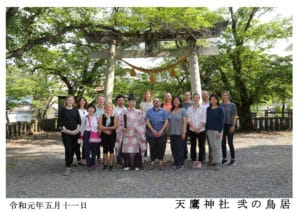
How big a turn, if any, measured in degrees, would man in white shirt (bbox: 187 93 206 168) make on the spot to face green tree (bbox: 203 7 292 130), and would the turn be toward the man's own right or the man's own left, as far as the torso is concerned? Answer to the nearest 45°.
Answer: approximately 180°

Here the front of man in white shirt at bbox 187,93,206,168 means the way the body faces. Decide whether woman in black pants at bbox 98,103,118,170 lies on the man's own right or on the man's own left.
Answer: on the man's own right

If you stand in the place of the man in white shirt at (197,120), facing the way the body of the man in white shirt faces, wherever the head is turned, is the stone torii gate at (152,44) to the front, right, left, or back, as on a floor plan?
back

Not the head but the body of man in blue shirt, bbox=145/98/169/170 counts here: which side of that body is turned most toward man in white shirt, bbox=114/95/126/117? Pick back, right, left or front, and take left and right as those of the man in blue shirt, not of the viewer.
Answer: right

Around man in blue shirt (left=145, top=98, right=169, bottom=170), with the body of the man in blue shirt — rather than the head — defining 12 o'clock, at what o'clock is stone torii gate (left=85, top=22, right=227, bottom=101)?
The stone torii gate is roughly at 6 o'clock from the man in blue shirt.

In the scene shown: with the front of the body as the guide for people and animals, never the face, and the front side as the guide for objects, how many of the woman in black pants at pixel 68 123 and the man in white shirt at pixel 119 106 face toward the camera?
2

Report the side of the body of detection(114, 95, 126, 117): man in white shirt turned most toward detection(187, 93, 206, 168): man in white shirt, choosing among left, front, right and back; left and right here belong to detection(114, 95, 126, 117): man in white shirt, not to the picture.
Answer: left

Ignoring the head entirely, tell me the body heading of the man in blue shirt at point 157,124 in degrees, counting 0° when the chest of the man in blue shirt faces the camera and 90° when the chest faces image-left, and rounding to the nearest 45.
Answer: approximately 0°
